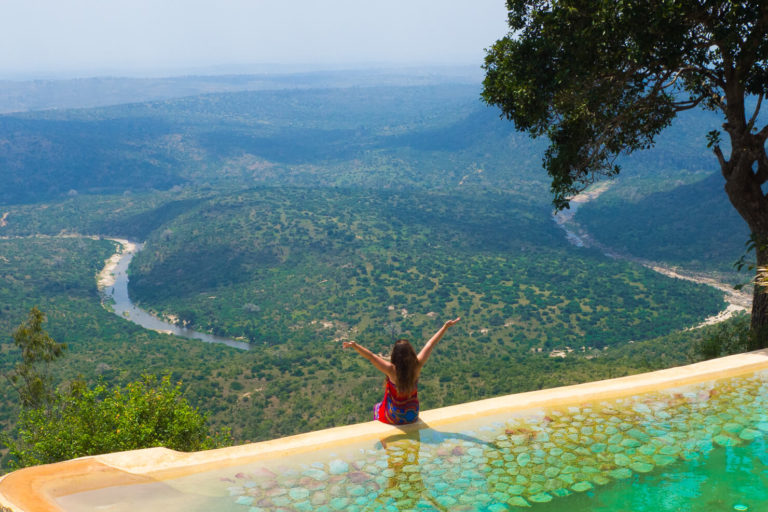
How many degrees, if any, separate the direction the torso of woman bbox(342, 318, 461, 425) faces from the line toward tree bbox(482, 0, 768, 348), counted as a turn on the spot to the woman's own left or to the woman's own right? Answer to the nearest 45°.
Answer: approximately 45° to the woman's own right

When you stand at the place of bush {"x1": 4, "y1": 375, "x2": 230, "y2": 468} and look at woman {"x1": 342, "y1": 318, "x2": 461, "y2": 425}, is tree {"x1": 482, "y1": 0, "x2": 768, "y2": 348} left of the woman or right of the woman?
left

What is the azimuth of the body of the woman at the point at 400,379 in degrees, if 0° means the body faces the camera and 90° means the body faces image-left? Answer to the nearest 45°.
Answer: approximately 180°

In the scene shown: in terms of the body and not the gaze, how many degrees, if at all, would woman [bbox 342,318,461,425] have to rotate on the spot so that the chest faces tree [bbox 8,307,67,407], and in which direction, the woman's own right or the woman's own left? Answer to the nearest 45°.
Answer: approximately 45° to the woman's own left

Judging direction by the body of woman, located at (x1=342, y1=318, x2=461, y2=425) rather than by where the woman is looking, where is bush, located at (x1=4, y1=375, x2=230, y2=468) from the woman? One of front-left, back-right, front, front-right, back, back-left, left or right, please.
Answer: front-left

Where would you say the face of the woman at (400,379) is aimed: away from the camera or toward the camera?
away from the camera

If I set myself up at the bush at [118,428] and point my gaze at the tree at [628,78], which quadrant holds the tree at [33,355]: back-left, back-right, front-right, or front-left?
back-left
